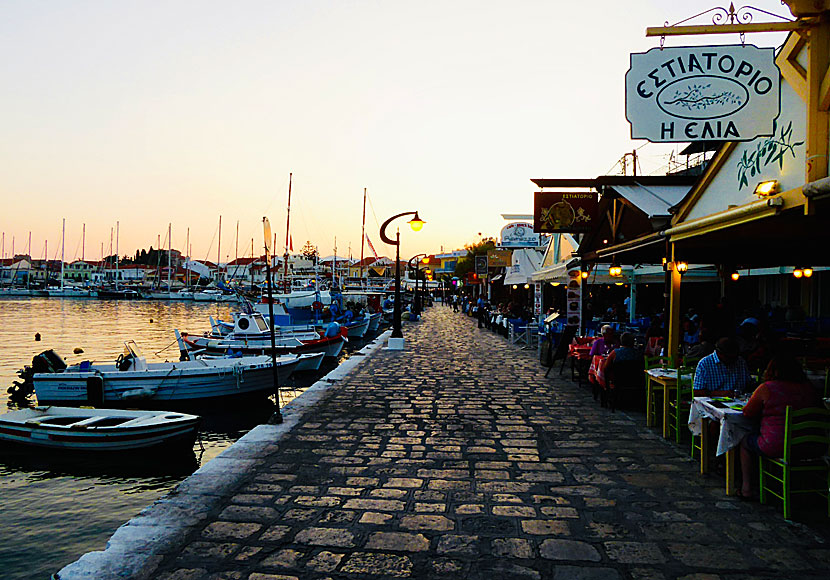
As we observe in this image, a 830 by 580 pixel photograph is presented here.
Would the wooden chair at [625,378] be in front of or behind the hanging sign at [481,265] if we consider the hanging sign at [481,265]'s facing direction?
in front

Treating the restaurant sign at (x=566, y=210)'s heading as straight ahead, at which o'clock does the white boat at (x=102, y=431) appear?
The white boat is roughly at 2 o'clock from the restaurant sign.

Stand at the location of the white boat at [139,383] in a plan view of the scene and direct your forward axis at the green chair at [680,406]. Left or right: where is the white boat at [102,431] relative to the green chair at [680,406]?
right

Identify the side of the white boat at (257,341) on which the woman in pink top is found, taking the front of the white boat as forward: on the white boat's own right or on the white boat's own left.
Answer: on the white boat's own right

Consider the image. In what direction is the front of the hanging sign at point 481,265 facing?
toward the camera

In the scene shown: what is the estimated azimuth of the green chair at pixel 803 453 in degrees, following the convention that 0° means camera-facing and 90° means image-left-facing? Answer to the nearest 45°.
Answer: approximately 135°

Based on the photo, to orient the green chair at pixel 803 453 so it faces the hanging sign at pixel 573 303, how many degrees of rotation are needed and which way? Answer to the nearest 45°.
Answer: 0° — it already faces it

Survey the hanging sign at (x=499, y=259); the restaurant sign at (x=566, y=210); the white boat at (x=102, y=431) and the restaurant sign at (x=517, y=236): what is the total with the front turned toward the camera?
3

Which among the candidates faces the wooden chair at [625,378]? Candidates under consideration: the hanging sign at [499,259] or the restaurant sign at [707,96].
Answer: the hanging sign

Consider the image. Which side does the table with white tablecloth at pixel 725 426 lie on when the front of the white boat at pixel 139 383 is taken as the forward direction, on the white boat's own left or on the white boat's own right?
on the white boat's own right

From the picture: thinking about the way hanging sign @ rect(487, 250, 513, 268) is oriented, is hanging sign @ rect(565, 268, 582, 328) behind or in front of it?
in front

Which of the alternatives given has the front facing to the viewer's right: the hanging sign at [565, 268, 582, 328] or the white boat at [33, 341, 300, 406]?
the white boat
